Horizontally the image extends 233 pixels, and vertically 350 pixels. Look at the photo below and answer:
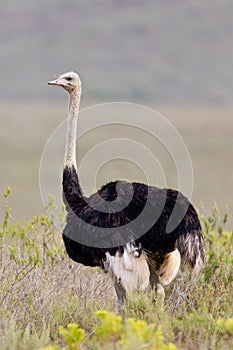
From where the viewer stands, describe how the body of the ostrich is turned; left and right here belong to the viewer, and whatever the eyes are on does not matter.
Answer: facing to the left of the viewer
